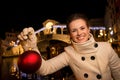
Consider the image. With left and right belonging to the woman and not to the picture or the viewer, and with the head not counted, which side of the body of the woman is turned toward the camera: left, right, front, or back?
front
